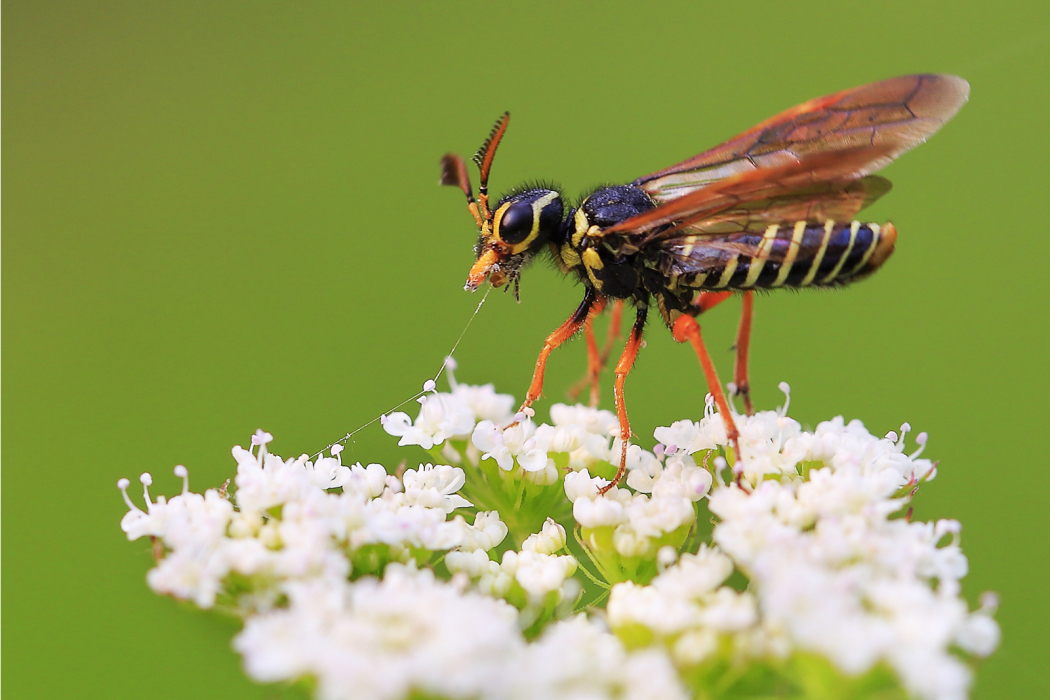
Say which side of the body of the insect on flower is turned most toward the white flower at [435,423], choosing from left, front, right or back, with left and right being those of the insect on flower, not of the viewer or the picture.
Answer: front

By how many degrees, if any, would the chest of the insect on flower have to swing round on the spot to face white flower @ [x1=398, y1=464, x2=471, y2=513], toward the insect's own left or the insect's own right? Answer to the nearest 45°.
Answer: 0° — it already faces it

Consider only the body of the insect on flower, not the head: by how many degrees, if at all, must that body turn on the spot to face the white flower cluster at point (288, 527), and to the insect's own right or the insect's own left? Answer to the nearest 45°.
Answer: approximately 45° to the insect's own left

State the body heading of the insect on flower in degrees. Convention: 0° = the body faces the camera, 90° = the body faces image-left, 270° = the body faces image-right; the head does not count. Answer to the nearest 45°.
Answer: approximately 90°
